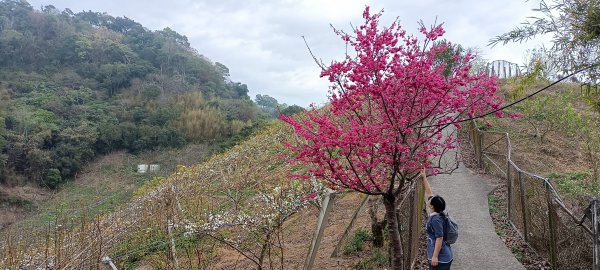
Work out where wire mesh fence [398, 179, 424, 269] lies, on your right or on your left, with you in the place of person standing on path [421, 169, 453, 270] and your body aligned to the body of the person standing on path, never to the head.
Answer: on your right

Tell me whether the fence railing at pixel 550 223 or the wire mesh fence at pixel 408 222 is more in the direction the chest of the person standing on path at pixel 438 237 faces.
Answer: the wire mesh fence

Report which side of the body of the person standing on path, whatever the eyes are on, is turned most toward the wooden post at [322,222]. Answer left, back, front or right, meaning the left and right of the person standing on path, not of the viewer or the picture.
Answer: front

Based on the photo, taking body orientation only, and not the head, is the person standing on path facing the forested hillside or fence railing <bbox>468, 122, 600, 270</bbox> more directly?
the forested hillside

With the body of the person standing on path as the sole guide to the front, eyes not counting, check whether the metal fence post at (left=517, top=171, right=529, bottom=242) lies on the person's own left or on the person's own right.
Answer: on the person's own right

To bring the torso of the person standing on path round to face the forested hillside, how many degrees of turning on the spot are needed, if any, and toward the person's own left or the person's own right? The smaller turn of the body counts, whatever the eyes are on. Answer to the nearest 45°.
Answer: approximately 45° to the person's own right

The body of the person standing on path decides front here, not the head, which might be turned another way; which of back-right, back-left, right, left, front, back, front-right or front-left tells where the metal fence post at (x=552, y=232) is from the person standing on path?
back-right

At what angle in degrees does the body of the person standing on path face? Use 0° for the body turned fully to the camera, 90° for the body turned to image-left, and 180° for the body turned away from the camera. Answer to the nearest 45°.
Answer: approximately 90°

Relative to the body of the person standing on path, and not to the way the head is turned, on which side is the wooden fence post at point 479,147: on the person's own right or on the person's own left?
on the person's own right

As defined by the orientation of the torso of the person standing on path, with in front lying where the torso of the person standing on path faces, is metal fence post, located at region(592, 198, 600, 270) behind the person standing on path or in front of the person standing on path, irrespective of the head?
behind
